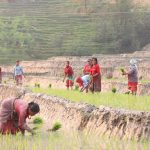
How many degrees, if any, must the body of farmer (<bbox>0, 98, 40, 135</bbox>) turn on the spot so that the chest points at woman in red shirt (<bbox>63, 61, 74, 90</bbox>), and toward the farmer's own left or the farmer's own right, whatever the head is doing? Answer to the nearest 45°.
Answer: approximately 90° to the farmer's own left

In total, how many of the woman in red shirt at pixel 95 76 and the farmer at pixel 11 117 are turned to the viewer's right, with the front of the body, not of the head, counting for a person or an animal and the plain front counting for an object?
1

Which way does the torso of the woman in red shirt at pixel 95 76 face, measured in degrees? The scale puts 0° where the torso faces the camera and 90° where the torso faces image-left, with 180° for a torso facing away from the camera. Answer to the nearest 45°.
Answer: approximately 45°

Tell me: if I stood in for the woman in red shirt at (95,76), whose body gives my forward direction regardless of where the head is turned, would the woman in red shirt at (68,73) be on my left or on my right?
on my right

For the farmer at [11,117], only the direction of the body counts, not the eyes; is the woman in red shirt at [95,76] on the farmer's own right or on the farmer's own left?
on the farmer's own left

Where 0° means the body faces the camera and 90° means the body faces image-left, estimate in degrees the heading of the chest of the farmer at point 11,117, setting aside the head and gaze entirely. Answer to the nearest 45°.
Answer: approximately 270°
